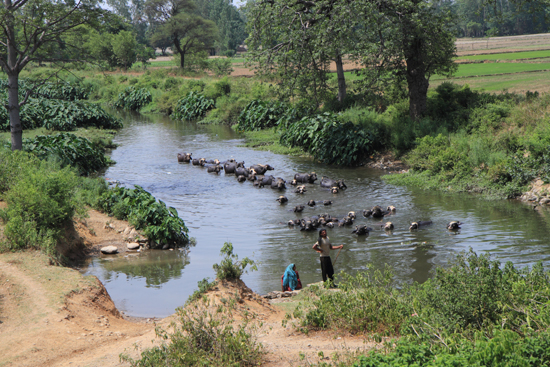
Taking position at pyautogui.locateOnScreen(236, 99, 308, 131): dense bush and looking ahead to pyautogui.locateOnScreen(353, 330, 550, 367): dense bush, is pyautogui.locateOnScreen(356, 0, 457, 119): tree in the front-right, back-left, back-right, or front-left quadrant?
front-left

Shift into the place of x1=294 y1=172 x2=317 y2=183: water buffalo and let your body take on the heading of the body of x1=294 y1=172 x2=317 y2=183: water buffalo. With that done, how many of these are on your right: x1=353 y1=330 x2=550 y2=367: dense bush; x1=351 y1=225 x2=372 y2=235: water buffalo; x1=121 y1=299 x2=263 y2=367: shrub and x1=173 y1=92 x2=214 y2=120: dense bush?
3

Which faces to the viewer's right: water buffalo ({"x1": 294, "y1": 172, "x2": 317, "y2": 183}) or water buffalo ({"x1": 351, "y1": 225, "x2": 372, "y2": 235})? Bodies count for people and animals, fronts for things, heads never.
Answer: water buffalo ({"x1": 294, "y1": 172, "x2": 317, "y2": 183})

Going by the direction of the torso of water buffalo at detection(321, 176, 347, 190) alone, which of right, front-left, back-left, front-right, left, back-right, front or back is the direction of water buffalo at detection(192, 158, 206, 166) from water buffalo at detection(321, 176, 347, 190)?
back-left

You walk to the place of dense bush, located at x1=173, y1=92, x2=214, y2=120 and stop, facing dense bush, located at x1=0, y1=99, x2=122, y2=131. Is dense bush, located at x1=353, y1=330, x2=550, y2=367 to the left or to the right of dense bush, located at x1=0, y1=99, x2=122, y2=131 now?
left

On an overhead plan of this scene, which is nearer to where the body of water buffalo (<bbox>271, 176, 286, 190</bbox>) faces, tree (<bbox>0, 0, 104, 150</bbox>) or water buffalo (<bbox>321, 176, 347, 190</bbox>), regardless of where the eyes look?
the water buffalo

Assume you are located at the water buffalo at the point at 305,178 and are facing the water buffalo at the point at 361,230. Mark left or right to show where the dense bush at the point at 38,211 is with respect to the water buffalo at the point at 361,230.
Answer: right

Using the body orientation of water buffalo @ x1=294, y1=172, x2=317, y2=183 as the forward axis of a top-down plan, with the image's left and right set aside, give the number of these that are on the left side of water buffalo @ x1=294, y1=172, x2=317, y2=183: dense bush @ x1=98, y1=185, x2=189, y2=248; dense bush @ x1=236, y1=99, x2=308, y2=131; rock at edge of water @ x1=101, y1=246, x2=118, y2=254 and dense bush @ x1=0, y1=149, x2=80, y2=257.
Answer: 1

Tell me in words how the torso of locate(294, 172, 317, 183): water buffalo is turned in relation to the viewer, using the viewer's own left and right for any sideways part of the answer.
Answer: facing to the right of the viewer

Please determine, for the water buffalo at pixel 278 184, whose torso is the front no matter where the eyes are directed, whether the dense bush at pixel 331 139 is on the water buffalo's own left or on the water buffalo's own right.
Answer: on the water buffalo's own left

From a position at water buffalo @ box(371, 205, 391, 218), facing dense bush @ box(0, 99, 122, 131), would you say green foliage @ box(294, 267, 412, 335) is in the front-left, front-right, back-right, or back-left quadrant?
back-left
